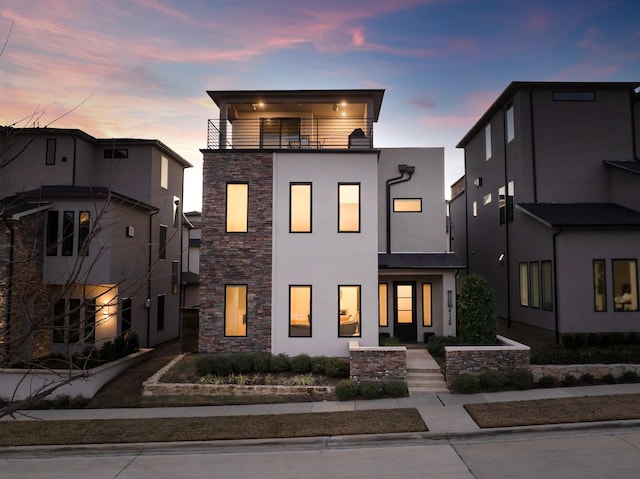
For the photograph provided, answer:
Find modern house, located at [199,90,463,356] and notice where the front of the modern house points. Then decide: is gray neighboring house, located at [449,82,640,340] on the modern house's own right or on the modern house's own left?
on the modern house's own left

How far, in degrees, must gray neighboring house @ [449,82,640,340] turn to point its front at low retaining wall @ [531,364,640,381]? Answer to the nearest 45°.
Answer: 0° — it already faces it

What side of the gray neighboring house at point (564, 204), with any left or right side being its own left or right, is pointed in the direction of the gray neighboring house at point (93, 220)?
right

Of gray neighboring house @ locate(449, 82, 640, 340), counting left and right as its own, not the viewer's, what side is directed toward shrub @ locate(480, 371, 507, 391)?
front

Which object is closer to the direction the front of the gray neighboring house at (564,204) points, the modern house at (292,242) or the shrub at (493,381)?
the shrub

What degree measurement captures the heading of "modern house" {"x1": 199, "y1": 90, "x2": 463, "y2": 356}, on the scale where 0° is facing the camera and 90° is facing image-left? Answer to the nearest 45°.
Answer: approximately 0°

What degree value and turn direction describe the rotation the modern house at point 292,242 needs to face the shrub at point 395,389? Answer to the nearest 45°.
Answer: approximately 45° to its left

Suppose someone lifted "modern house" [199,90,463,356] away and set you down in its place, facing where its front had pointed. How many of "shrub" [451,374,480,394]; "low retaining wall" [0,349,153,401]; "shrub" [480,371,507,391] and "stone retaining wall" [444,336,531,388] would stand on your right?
1

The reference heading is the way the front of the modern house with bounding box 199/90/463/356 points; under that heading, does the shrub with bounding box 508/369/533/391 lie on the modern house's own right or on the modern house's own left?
on the modern house's own left

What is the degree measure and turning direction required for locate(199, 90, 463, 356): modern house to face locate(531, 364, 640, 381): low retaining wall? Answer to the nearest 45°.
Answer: approximately 90° to its left

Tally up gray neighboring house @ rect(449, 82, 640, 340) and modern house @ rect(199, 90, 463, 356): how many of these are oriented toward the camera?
2

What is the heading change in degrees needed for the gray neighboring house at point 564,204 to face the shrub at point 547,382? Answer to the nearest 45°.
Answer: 0° — it already faces it
